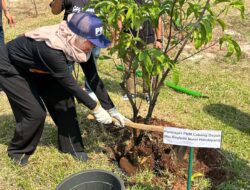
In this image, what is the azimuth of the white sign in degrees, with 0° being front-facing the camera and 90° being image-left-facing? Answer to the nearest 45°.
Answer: approximately 0°

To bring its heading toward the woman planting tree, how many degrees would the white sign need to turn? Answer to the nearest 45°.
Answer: approximately 135° to its right
